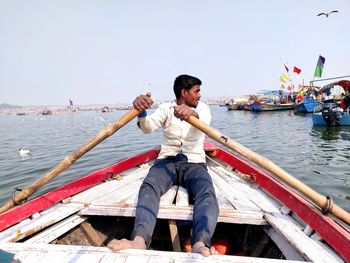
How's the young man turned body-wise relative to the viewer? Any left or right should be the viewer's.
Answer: facing the viewer

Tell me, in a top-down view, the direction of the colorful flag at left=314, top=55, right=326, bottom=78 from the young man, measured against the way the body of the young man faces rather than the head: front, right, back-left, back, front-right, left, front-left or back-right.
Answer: back-left

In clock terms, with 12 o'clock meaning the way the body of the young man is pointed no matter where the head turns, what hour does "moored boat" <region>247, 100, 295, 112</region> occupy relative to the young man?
The moored boat is roughly at 7 o'clock from the young man.
